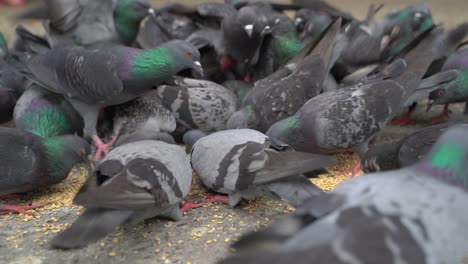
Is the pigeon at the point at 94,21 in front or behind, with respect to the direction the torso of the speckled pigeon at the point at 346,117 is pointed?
in front

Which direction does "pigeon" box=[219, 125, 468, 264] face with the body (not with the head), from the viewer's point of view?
to the viewer's right

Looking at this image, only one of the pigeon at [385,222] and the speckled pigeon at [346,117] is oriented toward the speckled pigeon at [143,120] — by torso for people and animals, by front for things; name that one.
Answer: the speckled pigeon at [346,117]

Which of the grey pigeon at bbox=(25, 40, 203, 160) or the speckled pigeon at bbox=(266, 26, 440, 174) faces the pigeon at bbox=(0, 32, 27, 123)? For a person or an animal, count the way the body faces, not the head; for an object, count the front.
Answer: the speckled pigeon

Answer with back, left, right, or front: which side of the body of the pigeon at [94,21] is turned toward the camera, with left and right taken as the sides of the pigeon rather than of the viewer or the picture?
right

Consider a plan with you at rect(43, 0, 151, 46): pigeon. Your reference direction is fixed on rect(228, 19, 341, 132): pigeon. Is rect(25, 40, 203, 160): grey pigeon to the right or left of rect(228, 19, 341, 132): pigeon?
right

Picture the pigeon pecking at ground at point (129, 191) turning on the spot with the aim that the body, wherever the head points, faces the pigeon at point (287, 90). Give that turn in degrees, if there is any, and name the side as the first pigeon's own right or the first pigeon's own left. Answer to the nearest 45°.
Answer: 0° — it already faces it

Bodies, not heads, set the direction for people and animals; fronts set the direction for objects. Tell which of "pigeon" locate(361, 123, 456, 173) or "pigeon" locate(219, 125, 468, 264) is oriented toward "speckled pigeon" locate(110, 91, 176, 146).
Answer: "pigeon" locate(361, 123, 456, 173)

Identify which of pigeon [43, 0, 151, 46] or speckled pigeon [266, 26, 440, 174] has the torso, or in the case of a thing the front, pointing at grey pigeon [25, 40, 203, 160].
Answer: the speckled pigeon

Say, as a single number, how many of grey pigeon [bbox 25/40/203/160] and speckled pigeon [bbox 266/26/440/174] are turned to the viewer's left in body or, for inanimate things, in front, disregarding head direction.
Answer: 1

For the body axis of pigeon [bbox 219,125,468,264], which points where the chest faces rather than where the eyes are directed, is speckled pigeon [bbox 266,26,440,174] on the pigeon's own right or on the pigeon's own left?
on the pigeon's own left

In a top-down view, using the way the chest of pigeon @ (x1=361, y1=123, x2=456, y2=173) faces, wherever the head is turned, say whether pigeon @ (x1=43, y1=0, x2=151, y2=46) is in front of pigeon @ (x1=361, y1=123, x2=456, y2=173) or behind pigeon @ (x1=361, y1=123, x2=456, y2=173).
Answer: in front

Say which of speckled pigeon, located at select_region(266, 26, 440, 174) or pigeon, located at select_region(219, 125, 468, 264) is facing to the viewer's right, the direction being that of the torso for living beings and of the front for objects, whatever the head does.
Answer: the pigeon

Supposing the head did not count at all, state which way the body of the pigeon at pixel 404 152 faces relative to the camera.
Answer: to the viewer's left
